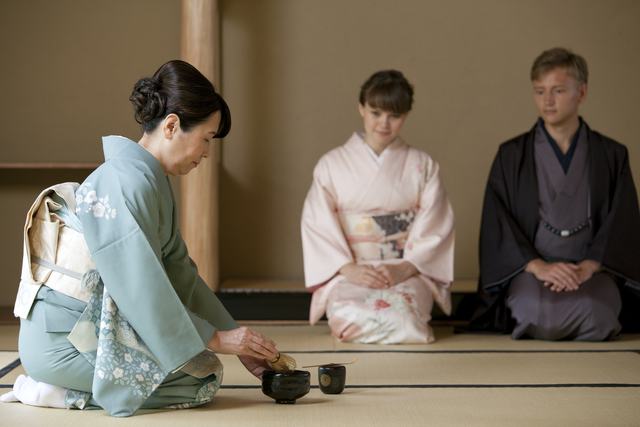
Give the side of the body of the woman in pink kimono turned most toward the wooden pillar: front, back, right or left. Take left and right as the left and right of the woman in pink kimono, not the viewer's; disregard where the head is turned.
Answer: right

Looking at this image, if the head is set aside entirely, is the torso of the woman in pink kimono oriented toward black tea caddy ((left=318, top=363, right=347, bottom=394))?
yes

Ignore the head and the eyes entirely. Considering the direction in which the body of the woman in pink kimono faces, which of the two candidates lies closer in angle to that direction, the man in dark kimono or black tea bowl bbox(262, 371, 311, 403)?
the black tea bowl

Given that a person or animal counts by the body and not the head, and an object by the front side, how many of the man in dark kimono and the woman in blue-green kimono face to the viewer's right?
1

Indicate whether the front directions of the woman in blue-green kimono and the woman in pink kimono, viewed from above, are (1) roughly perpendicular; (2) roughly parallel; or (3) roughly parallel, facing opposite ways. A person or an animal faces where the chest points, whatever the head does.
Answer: roughly perpendicular

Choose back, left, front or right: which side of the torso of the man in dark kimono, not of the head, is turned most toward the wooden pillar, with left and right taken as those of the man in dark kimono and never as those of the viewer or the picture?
right

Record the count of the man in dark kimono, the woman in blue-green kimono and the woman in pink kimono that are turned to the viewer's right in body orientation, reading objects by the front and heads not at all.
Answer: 1

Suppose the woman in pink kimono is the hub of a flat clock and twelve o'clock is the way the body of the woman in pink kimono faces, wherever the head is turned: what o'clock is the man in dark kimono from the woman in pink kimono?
The man in dark kimono is roughly at 9 o'clock from the woman in pink kimono.

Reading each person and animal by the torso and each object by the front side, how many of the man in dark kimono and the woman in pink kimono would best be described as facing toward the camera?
2

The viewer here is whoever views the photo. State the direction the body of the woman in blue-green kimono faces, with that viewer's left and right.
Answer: facing to the right of the viewer

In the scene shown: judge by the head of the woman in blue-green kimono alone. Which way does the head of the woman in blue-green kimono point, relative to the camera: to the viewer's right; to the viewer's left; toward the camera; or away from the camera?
to the viewer's right

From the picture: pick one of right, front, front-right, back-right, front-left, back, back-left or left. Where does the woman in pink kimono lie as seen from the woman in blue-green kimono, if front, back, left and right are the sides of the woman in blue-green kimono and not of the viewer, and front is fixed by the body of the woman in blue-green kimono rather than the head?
front-left
